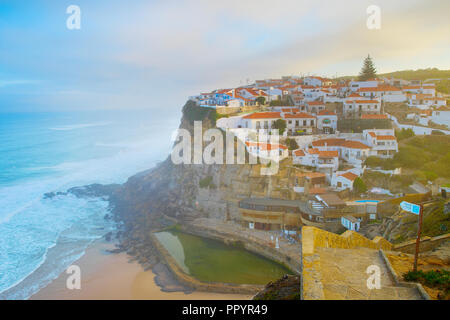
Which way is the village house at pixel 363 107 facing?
toward the camera

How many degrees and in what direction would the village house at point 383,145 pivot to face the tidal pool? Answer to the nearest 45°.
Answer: approximately 45° to its right

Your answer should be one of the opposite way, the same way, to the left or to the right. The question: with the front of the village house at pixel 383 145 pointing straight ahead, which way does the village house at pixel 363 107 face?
the same way

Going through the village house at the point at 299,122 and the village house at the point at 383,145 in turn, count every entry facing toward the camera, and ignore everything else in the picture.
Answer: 2

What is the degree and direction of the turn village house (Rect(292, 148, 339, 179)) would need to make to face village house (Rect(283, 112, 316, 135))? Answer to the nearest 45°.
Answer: approximately 180°

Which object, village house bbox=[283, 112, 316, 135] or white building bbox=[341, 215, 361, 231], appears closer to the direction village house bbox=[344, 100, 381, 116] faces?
the white building

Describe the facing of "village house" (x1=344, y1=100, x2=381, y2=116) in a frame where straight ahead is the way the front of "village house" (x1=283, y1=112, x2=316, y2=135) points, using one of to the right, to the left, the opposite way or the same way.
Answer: the same way

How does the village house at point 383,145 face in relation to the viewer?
toward the camera

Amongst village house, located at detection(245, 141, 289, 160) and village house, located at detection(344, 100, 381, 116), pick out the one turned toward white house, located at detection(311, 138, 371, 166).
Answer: village house, located at detection(344, 100, 381, 116)

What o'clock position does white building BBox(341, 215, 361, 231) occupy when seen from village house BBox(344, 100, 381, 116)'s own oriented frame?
The white building is roughly at 12 o'clock from the village house.

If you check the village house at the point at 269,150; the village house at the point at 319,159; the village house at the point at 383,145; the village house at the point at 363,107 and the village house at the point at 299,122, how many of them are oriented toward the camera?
5

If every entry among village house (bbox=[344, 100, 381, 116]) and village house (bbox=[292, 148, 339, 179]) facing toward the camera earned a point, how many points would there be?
2

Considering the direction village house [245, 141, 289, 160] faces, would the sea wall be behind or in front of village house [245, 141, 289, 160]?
in front

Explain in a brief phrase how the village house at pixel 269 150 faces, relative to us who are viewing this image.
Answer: facing the viewer
